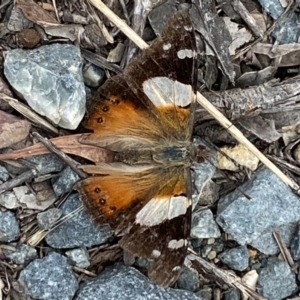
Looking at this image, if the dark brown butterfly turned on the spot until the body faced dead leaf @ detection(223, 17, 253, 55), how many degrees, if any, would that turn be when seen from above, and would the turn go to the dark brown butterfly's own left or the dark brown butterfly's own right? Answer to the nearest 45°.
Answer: approximately 45° to the dark brown butterfly's own left

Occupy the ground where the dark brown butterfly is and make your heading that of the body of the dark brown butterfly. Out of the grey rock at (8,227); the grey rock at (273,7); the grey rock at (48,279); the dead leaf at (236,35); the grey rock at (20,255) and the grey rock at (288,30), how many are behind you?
3

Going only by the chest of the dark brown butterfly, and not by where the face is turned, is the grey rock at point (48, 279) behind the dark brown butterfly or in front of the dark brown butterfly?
behind

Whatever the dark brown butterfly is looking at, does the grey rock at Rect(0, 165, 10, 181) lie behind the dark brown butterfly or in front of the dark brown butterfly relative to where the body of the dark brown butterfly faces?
behind

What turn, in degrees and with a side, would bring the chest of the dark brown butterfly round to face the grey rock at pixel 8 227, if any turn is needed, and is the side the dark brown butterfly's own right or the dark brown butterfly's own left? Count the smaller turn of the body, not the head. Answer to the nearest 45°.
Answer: approximately 180°

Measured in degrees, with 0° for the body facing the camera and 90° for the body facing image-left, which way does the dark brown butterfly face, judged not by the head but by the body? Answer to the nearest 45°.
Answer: approximately 270°

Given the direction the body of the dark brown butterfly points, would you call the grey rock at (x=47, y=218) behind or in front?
behind

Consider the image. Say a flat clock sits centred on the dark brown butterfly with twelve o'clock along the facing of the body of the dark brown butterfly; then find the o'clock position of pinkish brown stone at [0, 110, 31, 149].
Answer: The pinkish brown stone is roughly at 7 o'clock from the dark brown butterfly.

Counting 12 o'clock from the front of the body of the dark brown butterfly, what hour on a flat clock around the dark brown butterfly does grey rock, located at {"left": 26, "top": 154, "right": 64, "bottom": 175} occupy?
The grey rock is roughly at 7 o'clock from the dark brown butterfly.

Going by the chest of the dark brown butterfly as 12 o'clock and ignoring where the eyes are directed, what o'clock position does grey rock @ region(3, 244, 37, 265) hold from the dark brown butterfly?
The grey rock is roughly at 6 o'clock from the dark brown butterfly.
